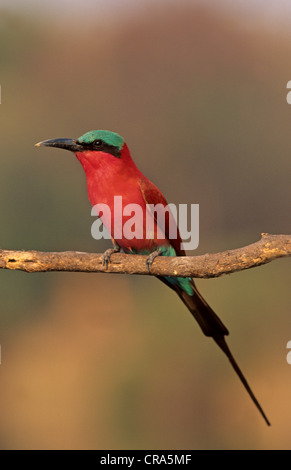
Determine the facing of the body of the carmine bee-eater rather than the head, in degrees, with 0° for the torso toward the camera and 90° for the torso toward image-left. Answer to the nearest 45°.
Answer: approximately 45°
